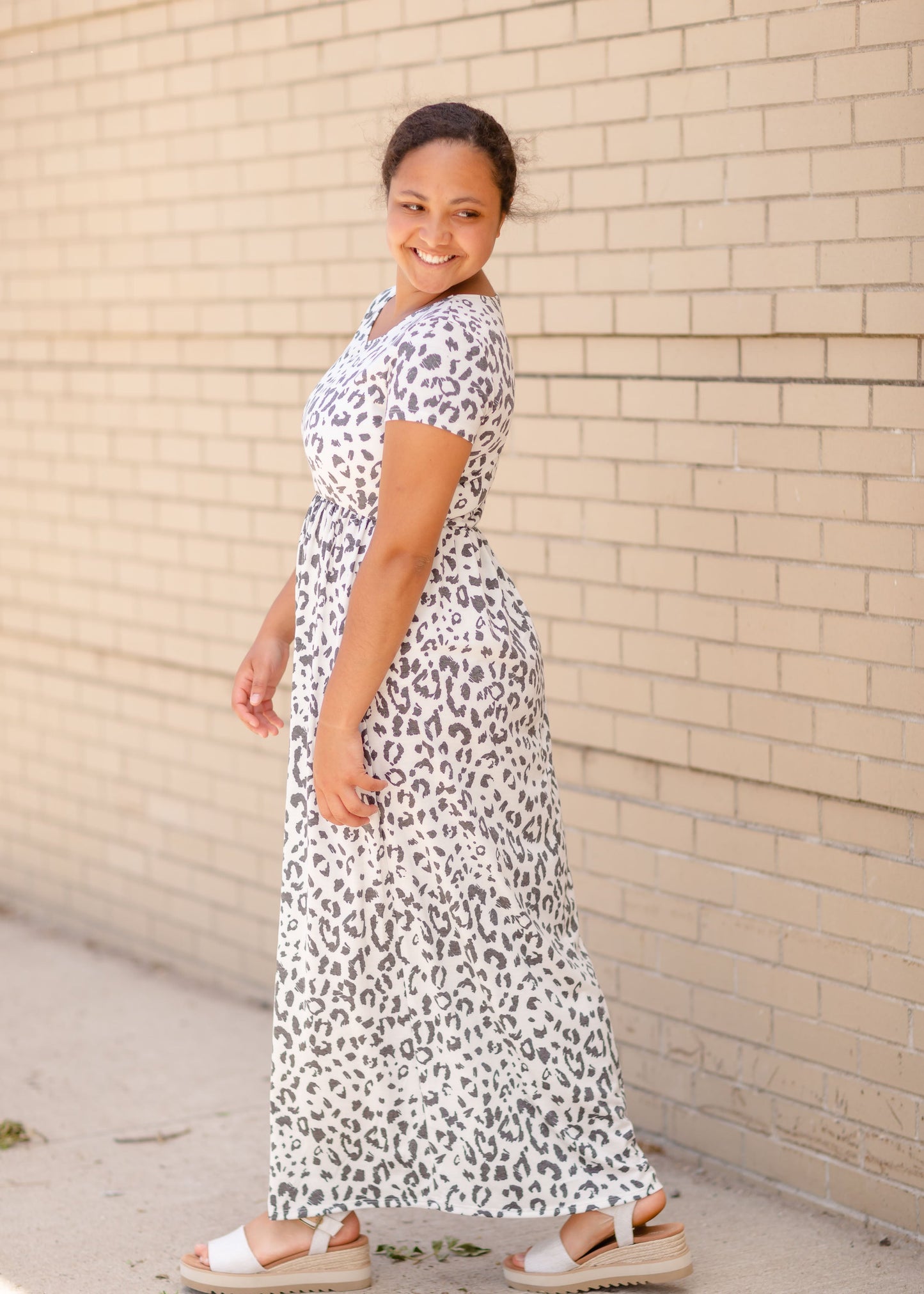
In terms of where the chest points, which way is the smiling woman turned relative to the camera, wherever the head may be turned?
to the viewer's left

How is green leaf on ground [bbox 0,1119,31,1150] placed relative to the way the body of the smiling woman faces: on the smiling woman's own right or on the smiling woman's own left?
on the smiling woman's own right
